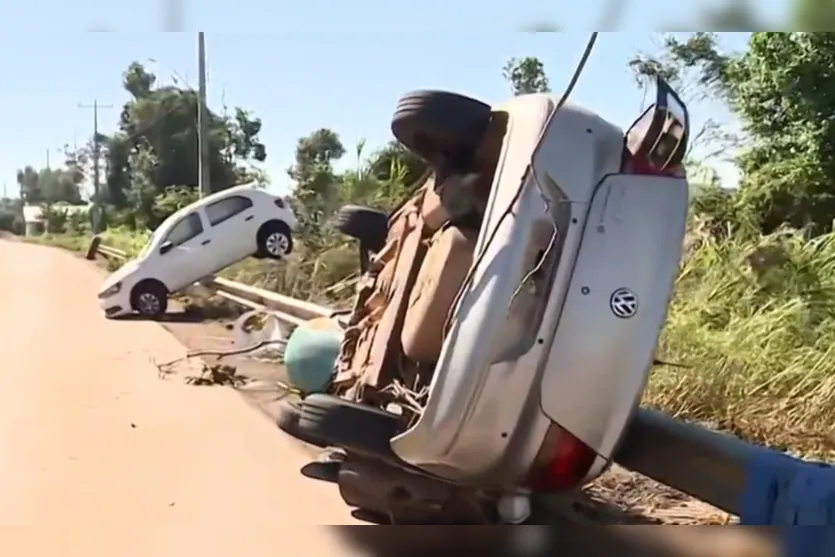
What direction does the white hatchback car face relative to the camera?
to the viewer's left
